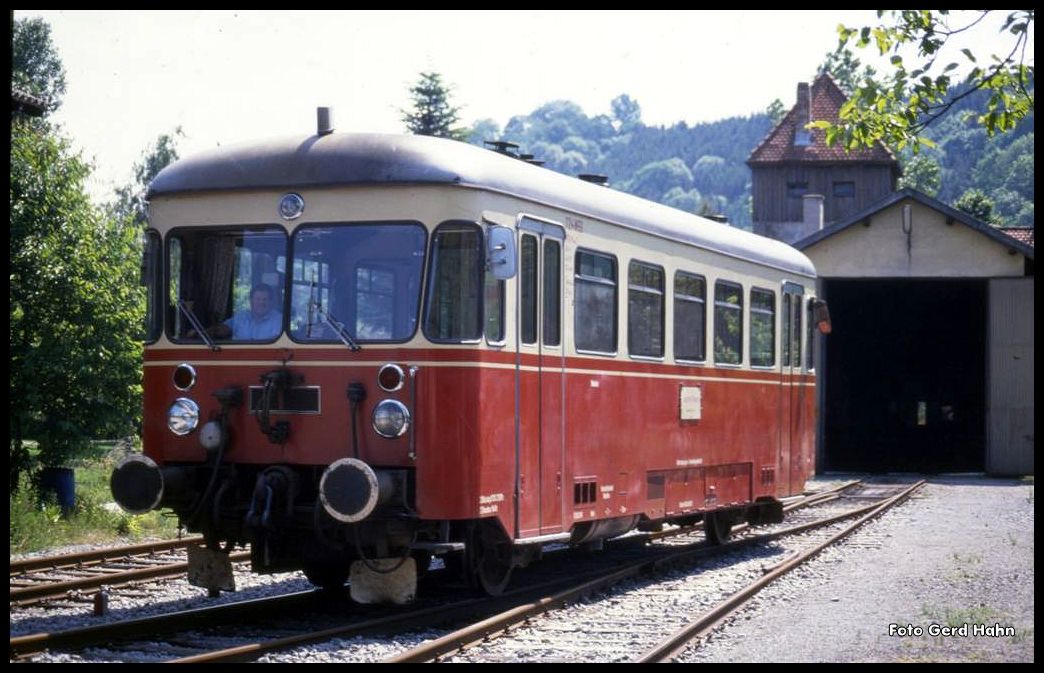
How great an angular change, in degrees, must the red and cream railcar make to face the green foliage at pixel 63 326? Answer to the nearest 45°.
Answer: approximately 90° to its right

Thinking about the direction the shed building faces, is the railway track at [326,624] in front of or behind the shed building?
in front

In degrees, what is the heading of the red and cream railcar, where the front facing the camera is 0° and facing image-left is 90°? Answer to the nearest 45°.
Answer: approximately 45°

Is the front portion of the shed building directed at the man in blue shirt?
yes

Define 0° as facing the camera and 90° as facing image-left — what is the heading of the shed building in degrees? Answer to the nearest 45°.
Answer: approximately 0°

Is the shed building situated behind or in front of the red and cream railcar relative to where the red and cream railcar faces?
behind

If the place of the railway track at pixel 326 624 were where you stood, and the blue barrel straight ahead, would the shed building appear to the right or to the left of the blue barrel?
right

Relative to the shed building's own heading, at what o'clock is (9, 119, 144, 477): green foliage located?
The green foliage is roughly at 1 o'clock from the shed building.

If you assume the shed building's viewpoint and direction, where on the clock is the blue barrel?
The blue barrel is roughly at 1 o'clock from the shed building.
